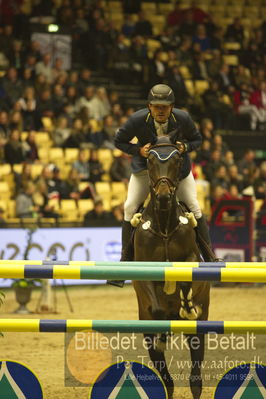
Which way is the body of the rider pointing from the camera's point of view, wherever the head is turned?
toward the camera

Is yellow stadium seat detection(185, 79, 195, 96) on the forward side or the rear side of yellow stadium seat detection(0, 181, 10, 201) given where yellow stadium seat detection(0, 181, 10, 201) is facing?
on the rear side

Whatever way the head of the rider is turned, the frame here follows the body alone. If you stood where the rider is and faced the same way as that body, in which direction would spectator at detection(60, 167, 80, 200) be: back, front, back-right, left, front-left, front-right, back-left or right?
back

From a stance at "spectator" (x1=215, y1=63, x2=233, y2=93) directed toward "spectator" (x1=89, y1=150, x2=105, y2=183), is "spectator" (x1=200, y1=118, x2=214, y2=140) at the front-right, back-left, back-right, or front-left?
front-left

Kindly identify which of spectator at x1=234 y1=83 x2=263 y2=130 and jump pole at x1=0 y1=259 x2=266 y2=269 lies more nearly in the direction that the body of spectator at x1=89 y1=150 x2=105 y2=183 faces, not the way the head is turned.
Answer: the jump pole

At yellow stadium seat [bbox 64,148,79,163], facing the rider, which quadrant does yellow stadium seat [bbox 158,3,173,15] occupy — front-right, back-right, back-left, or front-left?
back-left

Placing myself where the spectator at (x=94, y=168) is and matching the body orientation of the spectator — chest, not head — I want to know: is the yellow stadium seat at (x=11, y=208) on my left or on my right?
on my right

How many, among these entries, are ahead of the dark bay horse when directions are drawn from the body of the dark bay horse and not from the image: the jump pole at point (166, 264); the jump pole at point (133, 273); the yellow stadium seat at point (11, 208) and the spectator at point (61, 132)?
2

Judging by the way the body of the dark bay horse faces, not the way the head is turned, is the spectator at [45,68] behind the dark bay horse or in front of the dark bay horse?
behind

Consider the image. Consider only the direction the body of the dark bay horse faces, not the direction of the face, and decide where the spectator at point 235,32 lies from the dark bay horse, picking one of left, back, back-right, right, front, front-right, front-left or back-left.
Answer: back

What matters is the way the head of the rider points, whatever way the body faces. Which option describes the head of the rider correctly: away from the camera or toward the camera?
toward the camera

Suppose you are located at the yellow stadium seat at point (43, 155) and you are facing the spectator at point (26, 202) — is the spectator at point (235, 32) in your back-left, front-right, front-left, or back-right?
back-left

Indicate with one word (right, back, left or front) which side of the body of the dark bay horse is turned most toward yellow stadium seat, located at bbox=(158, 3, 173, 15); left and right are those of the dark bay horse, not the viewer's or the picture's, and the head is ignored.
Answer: back

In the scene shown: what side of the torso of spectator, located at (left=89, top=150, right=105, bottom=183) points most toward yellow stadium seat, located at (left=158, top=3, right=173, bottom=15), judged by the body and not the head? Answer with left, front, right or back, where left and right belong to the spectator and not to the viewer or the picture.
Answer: back

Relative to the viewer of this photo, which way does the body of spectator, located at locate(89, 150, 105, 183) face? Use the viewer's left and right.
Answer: facing the viewer

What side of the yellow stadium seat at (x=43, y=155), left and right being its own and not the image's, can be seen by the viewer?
front
